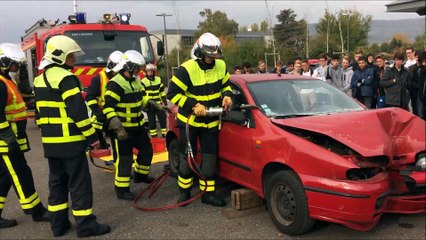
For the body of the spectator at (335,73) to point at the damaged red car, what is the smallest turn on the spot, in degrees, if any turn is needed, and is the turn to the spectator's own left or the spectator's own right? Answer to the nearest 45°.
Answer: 0° — they already face it

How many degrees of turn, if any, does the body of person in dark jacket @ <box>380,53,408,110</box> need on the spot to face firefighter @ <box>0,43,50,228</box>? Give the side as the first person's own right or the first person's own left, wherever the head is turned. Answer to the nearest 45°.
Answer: approximately 45° to the first person's own right

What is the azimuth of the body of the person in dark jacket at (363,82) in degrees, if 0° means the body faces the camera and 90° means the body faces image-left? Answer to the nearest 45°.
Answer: approximately 0°

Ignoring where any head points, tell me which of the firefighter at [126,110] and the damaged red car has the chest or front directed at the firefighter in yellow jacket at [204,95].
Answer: the firefighter

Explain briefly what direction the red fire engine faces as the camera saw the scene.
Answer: facing the viewer and to the right of the viewer

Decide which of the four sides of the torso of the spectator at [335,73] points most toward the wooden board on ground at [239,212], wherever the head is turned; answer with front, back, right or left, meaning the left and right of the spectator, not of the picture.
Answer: front

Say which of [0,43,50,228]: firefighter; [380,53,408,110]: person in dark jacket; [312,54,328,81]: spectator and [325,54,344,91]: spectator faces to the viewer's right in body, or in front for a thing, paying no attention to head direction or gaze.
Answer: the firefighter

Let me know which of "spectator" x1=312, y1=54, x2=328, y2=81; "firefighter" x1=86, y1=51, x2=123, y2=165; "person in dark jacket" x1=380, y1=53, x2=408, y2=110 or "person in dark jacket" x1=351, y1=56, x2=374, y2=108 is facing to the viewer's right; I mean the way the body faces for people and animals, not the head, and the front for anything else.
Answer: the firefighter

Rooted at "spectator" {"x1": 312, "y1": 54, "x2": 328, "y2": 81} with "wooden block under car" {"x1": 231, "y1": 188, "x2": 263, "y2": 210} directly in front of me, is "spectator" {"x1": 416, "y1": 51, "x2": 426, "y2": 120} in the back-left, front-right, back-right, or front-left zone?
front-left

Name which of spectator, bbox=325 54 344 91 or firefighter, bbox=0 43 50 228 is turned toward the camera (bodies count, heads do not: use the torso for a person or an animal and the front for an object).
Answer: the spectator

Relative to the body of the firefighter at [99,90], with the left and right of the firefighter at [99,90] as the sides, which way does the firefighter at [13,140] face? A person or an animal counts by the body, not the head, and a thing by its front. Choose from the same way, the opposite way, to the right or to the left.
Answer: the same way

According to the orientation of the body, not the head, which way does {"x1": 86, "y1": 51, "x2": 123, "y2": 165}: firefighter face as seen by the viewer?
to the viewer's right

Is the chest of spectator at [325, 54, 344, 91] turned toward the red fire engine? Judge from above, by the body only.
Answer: no

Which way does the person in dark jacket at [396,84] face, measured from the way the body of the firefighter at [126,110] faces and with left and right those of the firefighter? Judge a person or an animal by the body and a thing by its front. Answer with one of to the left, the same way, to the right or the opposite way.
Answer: to the right

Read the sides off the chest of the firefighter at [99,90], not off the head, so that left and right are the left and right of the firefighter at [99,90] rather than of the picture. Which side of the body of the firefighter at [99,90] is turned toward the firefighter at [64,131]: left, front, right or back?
right

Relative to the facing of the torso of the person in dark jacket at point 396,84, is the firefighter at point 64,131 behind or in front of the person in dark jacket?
in front

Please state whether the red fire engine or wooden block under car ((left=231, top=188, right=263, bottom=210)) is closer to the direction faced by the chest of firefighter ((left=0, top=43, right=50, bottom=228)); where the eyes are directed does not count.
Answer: the wooden block under car

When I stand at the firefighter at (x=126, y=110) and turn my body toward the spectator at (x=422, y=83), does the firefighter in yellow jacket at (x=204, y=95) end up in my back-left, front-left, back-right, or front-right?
front-right

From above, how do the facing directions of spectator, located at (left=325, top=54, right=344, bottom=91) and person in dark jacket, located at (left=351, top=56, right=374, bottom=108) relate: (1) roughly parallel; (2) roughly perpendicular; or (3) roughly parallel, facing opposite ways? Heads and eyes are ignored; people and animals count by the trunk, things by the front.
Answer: roughly parallel
